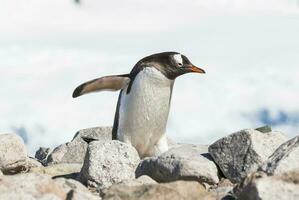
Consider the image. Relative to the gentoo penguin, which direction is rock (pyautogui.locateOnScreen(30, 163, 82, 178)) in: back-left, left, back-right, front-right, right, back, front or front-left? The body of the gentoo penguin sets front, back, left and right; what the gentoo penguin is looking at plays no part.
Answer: right

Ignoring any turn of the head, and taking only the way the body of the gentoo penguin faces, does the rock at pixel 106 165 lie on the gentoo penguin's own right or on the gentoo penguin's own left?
on the gentoo penguin's own right

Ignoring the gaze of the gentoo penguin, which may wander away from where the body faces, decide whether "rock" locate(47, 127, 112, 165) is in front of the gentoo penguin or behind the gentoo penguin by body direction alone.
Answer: behind

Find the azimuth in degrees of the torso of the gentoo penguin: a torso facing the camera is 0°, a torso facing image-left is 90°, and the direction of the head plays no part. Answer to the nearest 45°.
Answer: approximately 315°

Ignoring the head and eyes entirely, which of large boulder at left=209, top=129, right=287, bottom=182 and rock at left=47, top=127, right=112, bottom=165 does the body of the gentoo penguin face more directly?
the large boulder

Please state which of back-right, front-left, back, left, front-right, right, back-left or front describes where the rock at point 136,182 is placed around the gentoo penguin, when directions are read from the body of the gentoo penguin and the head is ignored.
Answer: front-right

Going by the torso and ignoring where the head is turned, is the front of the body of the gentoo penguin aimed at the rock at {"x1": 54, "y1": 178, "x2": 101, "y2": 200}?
no

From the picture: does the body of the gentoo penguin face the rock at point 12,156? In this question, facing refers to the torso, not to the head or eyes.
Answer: no

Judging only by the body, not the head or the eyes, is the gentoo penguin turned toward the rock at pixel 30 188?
no

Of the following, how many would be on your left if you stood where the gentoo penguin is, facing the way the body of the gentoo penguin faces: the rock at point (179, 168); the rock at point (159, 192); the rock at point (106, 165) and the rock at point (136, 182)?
0
